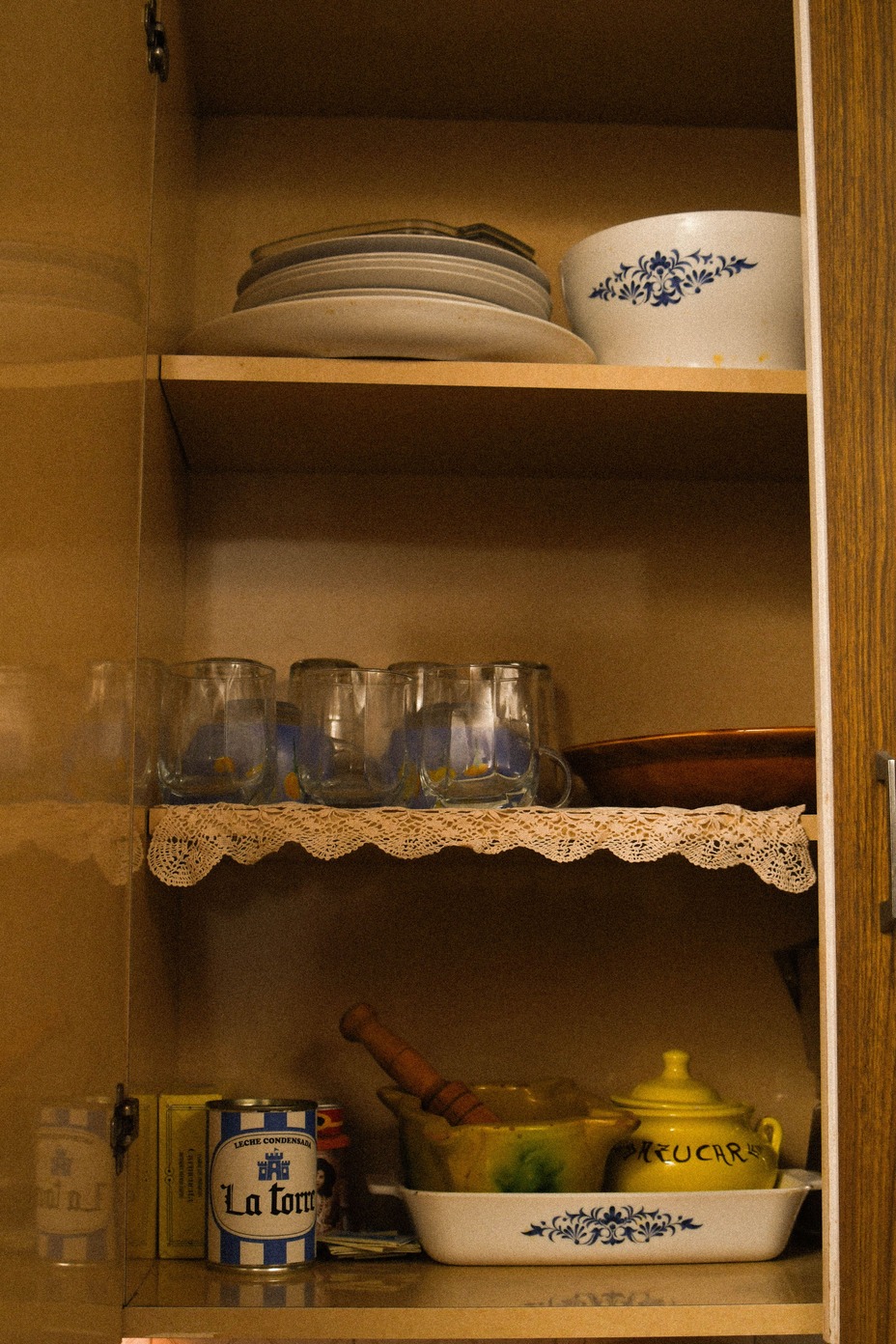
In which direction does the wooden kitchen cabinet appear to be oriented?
toward the camera
